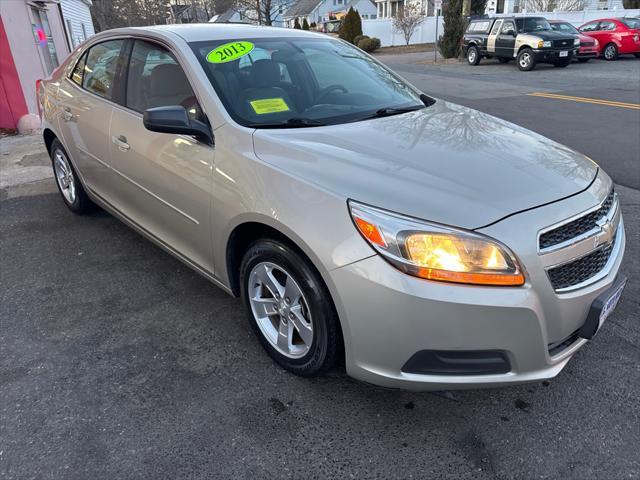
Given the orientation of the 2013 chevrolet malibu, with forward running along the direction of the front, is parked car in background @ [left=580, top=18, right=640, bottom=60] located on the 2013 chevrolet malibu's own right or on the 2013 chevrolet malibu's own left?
on the 2013 chevrolet malibu's own left

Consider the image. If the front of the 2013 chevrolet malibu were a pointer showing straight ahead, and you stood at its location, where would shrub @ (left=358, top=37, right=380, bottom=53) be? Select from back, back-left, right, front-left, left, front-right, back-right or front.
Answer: back-left

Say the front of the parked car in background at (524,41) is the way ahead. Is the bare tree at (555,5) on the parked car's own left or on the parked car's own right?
on the parked car's own left

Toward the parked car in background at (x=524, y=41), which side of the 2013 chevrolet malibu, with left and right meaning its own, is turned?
left

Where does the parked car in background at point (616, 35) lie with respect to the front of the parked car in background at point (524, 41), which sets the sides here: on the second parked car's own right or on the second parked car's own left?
on the second parked car's own left

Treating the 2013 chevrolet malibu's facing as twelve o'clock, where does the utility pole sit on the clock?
The utility pole is roughly at 8 o'clock from the 2013 chevrolet malibu.

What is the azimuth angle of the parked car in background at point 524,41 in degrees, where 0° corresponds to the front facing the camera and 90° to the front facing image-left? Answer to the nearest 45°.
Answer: approximately 315°
